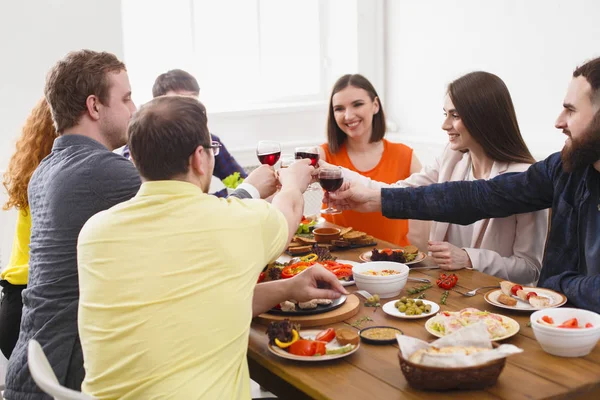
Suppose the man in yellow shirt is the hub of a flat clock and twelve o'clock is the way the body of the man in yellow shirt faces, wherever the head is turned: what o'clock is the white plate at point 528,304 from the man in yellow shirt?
The white plate is roughly at 1 o'clock from the man in yellow shirt.

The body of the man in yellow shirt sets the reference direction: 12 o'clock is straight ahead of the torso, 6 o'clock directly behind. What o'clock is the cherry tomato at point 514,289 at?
The cherry tomato is roughly at 1 o'clock from the man in yellow shirt.

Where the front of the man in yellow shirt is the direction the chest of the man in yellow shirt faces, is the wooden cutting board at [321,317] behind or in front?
in front

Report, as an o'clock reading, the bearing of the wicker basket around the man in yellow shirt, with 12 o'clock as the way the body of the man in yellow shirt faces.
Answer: The wicker basket is roughly at 2 o'clock from the man in yellow shirt.

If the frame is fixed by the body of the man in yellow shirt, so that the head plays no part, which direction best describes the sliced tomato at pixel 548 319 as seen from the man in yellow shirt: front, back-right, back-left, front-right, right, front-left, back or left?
front-right

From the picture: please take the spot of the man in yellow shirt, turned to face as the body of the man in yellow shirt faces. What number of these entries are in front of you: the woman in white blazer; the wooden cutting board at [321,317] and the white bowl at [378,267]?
3

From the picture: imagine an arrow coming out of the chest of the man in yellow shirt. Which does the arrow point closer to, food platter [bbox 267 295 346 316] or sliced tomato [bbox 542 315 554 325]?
the food platter

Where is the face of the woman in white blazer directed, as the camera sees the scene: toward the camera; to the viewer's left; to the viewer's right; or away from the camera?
to the viewer's left

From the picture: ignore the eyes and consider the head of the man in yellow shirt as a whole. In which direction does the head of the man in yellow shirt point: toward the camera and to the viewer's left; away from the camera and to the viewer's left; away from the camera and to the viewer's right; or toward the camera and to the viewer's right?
away from the camera and to the viewer's right

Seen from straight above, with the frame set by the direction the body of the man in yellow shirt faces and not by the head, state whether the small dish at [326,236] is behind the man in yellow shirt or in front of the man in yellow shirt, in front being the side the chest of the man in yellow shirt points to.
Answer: in front

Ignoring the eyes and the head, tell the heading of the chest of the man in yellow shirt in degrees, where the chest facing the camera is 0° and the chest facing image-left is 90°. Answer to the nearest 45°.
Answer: approximately 225°

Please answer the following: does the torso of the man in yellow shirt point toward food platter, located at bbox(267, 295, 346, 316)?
yes

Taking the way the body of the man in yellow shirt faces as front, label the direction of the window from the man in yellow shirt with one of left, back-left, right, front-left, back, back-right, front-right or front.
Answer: front-left
